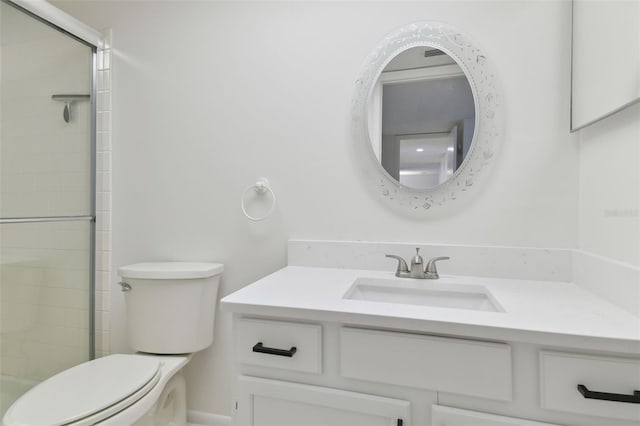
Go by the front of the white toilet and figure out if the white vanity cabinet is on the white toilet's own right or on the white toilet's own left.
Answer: on the white toilet's own left

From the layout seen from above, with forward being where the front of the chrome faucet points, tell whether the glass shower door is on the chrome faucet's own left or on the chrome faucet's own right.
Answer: on the chrome faucet's own right

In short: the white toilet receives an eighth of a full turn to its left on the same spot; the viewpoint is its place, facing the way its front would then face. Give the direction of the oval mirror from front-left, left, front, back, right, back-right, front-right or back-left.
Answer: front-left

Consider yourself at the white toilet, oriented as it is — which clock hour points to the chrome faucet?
The chrome faucet is roughly at 9 o'clock from the white toilet.
